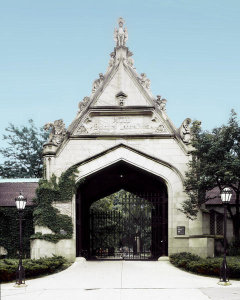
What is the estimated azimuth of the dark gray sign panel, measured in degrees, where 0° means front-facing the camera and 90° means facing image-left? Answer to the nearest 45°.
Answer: approximately 0°

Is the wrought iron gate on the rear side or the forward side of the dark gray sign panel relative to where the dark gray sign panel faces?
on the rear side
